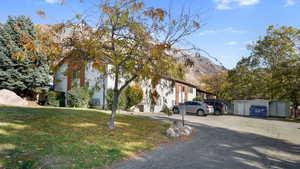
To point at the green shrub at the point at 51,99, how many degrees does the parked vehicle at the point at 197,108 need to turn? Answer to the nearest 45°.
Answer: approximately 45° to its left

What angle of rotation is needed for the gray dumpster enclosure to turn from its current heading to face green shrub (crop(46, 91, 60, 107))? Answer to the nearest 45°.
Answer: approximately 45° to its right

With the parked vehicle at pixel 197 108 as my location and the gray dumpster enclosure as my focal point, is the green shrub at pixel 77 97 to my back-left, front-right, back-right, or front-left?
back-left

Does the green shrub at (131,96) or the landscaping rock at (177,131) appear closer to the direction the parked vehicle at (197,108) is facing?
the green shrub

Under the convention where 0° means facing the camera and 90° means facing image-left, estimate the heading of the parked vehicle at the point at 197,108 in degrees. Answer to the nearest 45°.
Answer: approximately 135°

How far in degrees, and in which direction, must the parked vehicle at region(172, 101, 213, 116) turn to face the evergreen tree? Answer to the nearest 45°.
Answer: approximately 90° to its left

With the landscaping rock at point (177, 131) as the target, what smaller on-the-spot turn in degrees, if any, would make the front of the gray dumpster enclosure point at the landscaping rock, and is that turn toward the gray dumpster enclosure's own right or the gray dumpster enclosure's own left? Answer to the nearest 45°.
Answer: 0° — it already faces it

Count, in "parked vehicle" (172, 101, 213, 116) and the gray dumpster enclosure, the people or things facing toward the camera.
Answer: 1

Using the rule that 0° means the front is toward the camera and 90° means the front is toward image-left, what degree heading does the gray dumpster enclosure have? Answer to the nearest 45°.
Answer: approximately 0°
